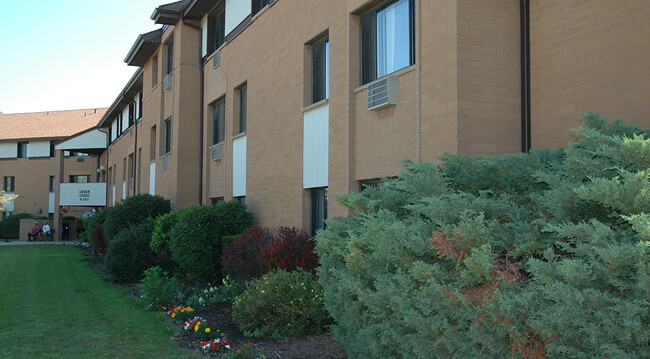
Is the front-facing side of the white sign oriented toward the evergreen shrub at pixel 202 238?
yes

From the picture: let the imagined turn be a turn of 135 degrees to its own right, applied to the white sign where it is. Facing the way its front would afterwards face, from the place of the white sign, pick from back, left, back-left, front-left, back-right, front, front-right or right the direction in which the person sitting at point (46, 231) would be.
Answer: front

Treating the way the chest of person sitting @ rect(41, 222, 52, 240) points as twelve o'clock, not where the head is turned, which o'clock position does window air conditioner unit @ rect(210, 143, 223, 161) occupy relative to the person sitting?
The window air conditioner unit is roughly at 10 o'clock from the person sitting.

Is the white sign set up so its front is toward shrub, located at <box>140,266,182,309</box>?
yes

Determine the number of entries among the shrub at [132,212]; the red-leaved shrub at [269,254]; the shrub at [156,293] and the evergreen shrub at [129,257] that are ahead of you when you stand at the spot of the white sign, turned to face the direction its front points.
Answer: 4

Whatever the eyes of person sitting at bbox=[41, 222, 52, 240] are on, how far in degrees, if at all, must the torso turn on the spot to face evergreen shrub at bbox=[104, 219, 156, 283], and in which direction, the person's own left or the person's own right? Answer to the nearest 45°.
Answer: approximately 45° to the person's own left

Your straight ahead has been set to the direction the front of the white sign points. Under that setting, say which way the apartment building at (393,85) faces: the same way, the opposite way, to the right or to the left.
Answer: to the right

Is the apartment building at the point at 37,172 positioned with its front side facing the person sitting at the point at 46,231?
yes

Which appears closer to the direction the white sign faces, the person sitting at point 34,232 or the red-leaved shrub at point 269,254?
the red-leaved shrub

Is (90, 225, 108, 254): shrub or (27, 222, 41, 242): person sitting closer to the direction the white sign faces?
the shrub

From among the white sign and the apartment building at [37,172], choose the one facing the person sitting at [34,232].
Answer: the apartment building

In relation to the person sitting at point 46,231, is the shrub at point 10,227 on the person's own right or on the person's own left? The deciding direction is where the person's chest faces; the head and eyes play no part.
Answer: on the person's own right

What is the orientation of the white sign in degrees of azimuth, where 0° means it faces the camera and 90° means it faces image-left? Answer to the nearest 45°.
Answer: approximately 0°

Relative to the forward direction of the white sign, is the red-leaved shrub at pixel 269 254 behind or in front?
in front
